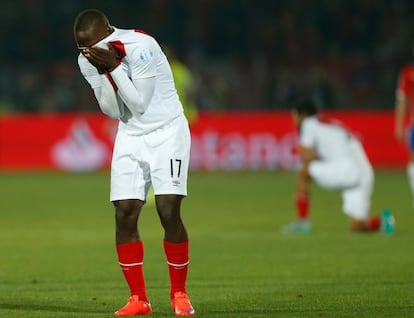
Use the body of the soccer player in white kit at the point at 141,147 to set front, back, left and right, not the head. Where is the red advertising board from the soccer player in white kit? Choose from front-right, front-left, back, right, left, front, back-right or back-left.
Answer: back-right

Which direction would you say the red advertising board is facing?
toward the camera

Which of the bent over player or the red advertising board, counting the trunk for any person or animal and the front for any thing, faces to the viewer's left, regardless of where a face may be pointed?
the bent over player

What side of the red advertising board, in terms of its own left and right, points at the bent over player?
front

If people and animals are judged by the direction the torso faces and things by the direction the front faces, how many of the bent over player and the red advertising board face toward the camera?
1

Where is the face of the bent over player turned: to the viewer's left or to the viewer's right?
to the viewer's left

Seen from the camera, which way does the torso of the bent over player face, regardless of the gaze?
to the viewer's left

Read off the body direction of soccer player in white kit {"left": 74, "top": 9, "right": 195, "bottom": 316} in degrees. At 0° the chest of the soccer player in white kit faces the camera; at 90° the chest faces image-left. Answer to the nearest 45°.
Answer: approximately 45°

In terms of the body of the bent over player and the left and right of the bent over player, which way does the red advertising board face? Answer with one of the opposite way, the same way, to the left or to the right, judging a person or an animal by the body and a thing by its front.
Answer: to the left

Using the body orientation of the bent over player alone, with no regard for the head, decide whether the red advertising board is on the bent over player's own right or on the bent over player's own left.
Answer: on the bent over player's own right

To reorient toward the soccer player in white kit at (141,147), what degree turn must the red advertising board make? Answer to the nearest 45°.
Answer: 0° — it already faces them
